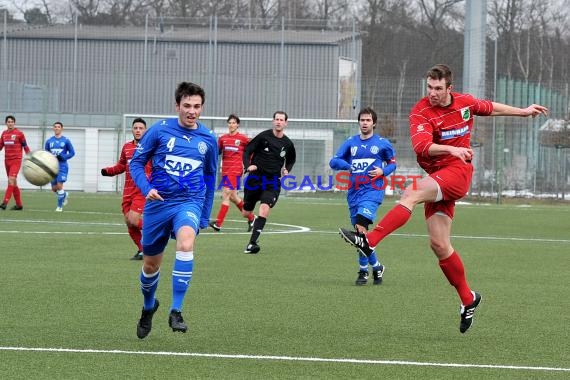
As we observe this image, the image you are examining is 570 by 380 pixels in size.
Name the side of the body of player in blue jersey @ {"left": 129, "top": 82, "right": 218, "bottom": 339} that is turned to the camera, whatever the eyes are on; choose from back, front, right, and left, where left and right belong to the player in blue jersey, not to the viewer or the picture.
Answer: front

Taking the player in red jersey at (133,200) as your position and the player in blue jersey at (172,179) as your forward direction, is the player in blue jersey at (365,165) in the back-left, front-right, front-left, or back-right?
front-left

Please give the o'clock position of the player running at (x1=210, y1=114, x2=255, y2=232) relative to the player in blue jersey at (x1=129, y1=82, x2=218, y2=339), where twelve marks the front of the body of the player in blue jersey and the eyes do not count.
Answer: The player running is roughly at 6 o'clock from the player in blue jersey.

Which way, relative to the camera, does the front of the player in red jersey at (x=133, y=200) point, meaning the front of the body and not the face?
toward the camera

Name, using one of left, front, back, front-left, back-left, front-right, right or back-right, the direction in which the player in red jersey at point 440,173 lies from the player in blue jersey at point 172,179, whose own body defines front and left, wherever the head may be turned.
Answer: left

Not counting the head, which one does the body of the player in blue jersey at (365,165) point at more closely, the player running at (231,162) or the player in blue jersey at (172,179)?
the player in blue jersey

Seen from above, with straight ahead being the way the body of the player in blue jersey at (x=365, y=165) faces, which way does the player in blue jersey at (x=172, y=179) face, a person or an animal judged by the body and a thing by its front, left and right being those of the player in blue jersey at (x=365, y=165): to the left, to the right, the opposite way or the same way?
the same way

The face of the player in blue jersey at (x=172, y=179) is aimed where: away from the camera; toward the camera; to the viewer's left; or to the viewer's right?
toward the camera

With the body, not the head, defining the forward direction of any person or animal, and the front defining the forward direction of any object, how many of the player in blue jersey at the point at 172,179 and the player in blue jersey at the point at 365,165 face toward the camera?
2

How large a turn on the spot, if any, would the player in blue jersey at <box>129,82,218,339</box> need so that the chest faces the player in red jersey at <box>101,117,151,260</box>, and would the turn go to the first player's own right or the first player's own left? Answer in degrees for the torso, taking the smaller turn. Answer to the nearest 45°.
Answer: approximately 180°

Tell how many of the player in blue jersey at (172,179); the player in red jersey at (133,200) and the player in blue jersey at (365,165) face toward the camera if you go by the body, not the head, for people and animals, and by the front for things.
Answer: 3

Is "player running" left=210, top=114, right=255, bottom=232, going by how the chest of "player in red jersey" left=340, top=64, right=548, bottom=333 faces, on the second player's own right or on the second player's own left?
on the second player's own right

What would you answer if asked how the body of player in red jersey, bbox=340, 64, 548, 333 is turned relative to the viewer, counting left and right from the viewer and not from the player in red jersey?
facing the viewer and to the left of the viewer
